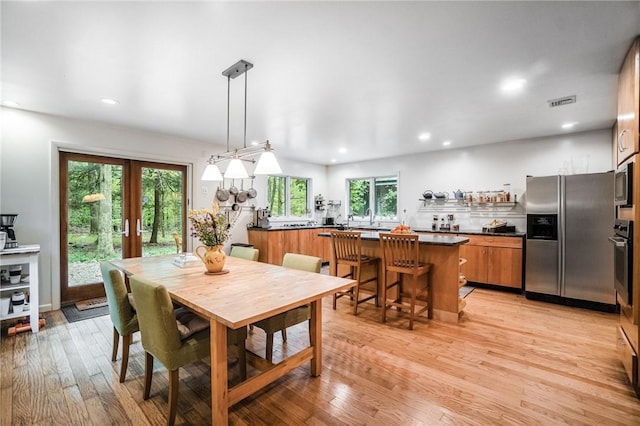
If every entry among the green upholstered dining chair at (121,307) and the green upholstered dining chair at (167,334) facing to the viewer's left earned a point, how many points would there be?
0

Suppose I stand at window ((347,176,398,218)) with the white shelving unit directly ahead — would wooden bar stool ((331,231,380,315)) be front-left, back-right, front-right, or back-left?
front-left

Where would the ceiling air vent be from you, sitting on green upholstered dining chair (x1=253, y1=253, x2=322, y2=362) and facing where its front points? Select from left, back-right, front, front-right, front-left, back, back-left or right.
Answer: back-left

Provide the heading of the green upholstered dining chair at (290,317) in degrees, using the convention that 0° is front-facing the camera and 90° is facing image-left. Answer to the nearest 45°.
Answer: approximately 45°

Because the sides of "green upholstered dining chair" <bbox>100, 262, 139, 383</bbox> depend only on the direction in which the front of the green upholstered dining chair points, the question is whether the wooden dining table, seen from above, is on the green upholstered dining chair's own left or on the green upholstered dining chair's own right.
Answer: on the green upholstered dining chair's own right

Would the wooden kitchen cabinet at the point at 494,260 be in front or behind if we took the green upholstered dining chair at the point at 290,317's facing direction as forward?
behind

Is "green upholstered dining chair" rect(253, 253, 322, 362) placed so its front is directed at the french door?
no

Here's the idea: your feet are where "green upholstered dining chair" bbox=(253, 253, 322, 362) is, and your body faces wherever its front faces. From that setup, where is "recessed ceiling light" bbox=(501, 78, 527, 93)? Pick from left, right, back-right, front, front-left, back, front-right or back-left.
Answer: back-left

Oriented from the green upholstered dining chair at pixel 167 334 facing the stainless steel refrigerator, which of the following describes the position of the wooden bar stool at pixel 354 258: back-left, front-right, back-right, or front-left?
front-left

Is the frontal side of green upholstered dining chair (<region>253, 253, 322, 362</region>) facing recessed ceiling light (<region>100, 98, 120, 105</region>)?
no

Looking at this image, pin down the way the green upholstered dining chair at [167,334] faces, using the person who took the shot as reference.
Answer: facing away from the viewer and to the right of the viewer

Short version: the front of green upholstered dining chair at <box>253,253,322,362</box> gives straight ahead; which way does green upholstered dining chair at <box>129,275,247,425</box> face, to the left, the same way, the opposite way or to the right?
the opposite way

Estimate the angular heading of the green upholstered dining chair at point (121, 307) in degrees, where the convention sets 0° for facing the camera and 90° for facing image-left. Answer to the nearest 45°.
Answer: approximately 225°
